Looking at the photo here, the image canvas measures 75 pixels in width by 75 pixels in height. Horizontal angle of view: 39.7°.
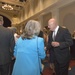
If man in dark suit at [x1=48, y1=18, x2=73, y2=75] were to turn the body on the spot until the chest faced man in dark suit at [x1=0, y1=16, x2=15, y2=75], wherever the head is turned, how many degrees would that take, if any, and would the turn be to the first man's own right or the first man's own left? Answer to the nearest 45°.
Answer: approximately 45° to the first man's own right

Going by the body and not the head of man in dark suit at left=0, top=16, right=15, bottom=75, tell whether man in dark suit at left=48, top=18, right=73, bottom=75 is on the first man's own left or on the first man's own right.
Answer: on the first man's own right

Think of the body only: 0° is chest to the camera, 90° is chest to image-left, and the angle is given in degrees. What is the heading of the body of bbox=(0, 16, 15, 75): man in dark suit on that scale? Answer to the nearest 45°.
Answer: approximately 180°

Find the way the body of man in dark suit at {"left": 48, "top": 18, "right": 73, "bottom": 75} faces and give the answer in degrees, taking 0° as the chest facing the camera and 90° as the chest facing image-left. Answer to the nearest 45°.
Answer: approximately 45°

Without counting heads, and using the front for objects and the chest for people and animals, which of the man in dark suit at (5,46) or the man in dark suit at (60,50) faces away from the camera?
the man in dark suit at (5,46)
